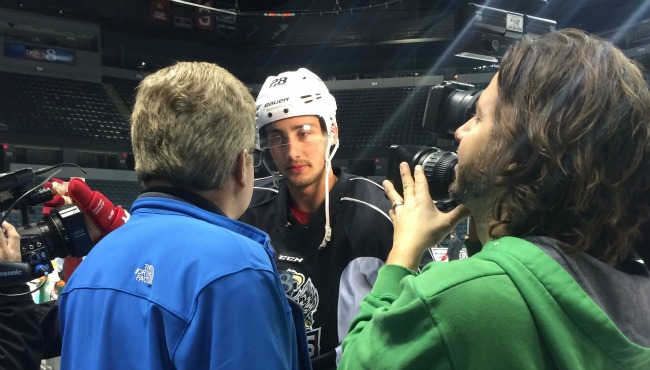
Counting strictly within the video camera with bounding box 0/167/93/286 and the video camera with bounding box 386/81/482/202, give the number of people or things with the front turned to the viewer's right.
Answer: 1

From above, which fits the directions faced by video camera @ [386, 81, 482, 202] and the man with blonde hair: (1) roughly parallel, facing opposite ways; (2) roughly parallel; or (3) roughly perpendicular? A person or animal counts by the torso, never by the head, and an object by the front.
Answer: roughly perpendicular

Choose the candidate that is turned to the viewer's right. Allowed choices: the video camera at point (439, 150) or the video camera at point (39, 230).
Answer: the video camera at point (39, 230)

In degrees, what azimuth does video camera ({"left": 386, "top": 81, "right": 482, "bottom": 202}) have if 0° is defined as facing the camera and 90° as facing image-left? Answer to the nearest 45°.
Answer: approximately 90°

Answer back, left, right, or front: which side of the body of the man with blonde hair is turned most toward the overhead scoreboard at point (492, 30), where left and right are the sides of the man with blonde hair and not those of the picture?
front

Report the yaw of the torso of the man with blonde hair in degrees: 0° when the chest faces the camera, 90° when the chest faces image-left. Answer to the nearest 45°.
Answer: approximately 225°

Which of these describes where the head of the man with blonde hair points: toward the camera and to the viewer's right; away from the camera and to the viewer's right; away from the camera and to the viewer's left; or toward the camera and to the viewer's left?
away from the camera and to the viewer's right

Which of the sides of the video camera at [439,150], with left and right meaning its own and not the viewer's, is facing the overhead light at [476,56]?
right

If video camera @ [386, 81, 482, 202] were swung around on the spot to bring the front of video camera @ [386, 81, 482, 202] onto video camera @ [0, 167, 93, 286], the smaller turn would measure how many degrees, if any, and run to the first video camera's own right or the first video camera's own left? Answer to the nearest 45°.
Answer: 0° — it already faces it

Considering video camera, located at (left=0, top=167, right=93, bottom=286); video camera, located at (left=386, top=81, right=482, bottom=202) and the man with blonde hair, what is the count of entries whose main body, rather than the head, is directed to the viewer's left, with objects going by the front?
1

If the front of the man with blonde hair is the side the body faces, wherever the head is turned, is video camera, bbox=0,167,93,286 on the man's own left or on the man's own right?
on the man's own left

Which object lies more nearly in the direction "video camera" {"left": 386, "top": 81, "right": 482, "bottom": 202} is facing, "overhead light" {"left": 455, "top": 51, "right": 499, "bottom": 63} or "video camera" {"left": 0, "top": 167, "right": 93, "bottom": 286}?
the video camera

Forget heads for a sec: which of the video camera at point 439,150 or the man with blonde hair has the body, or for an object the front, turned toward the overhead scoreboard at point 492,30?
the man with blonde hair

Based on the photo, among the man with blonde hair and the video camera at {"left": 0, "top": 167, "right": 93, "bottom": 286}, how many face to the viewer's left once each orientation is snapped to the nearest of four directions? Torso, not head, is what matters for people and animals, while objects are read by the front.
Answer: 0

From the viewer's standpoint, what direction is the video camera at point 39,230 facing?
to the viewer's right
